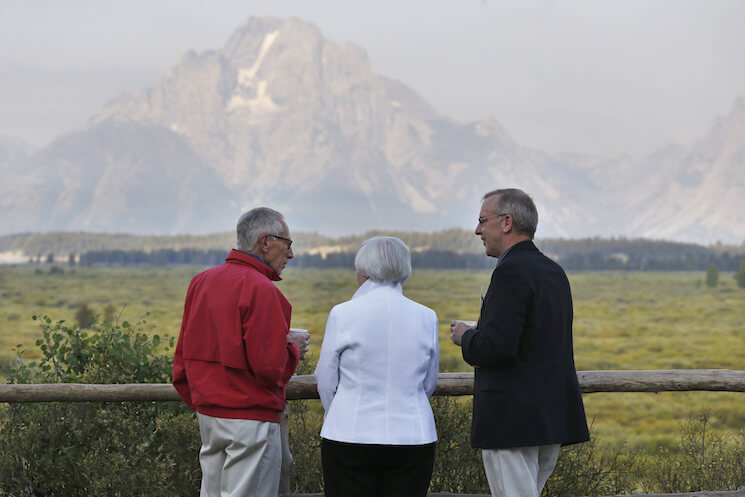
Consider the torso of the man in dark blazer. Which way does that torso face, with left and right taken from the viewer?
facing away from the viewer and to the left of the viewer

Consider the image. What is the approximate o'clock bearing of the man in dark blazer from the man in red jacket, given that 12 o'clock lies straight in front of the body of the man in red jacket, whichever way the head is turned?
The man in dark blazer is roughly at 2 o'clock from the man in red jacket.

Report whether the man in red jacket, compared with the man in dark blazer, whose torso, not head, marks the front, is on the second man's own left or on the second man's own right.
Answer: on the second man's own left

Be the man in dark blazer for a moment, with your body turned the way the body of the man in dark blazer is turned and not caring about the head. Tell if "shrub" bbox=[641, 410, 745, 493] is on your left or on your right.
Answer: on your right

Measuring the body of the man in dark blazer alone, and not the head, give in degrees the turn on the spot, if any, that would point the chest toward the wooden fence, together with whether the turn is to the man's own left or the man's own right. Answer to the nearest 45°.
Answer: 0° — they already face it

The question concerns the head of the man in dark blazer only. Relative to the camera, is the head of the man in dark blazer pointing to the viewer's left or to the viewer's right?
to the viewer's left

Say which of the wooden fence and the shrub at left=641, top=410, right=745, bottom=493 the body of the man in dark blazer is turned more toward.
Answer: the wooden fence

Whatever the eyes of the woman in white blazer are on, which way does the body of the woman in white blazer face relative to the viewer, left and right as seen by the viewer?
facing away from the viewer

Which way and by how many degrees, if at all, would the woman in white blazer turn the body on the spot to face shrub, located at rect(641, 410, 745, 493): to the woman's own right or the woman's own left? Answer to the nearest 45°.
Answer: approximately 45° to the woman's own right

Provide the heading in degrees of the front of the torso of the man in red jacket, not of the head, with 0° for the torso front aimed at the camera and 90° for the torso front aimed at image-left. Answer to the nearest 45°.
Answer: approximately 225°

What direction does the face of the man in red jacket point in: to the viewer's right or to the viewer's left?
to the viewer's right

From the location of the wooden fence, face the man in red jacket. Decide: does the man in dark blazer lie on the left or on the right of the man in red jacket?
left
